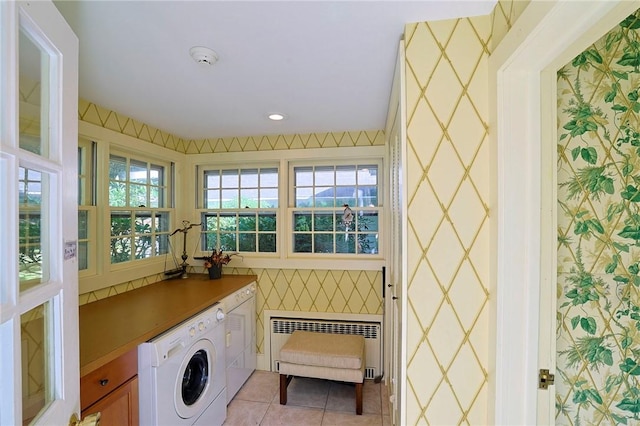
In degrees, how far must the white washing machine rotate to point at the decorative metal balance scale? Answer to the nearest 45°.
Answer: approximately 135° to its left

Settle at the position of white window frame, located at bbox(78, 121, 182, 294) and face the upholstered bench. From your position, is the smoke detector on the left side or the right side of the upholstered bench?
right

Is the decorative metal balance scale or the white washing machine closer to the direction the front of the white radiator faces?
the white washing machine

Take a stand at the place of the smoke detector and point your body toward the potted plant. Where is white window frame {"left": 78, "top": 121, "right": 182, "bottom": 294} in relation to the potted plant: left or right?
left

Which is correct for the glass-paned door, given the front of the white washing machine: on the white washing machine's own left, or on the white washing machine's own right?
on the white washing machine's own right

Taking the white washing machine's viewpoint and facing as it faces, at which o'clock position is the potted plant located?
The potted plant is roughly at 8 o'clock from the white washing machine.

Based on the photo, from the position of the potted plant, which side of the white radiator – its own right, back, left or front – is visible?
right

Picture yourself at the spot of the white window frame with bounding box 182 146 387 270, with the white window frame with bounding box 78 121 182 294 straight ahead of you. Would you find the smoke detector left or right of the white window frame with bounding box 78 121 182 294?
left

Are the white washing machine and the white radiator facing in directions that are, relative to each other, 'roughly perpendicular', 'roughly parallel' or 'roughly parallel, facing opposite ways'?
roughly perpendicular
